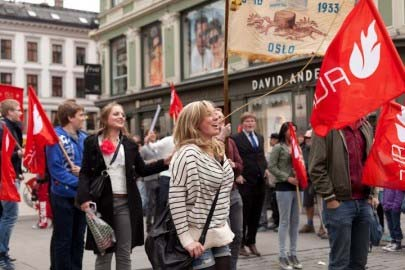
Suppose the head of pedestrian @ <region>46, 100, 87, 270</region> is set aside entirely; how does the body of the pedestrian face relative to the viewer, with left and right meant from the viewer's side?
facing to the right of the viewer

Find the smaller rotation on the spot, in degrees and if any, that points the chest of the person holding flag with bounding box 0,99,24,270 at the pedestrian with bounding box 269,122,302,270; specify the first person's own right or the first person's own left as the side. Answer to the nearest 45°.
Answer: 0° — they already face them

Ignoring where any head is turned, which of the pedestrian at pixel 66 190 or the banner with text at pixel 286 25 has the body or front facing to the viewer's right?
the pedestrian

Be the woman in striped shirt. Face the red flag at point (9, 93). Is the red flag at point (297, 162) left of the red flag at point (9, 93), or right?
right

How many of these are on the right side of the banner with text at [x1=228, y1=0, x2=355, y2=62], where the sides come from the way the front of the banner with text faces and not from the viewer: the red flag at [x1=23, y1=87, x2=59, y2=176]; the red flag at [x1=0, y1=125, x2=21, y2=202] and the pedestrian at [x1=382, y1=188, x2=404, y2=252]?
2

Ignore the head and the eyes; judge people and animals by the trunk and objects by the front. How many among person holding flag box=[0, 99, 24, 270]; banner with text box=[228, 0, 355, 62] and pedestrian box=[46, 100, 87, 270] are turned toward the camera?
1

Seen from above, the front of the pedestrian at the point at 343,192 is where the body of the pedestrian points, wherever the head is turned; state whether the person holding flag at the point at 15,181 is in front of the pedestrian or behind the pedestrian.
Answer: behind

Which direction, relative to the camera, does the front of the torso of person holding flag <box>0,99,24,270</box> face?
to the viewer's right

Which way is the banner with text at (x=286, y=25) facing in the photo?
toward the camera

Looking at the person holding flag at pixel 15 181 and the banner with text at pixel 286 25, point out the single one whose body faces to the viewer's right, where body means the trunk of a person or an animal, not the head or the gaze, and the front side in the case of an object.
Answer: the person holding flag

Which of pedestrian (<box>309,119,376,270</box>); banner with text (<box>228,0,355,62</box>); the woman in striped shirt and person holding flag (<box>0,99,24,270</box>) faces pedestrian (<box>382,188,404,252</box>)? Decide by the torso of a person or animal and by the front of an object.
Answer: the person holding flag
